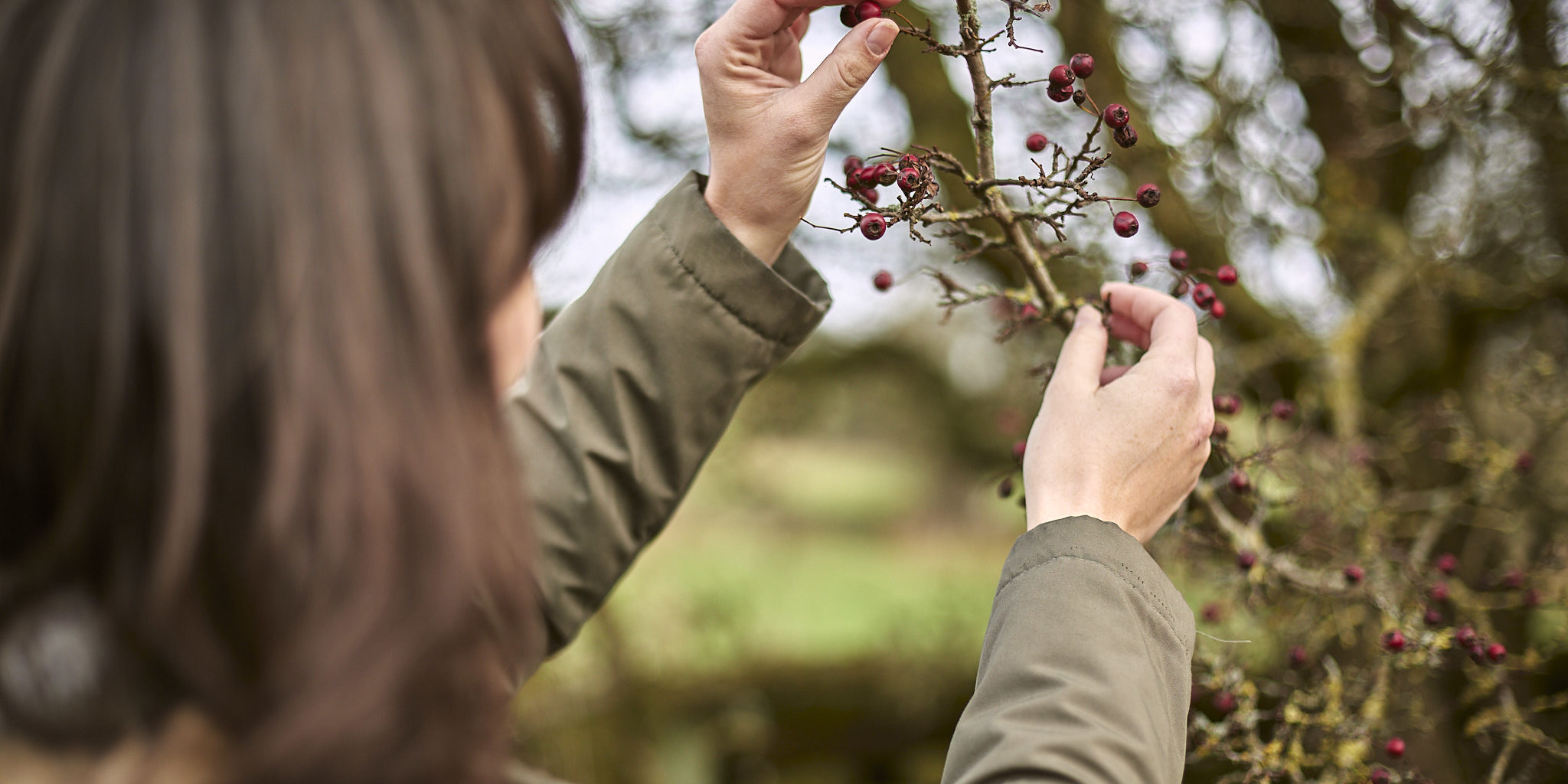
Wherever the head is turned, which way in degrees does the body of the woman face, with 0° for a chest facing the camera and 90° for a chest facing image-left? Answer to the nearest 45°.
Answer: approximately 225°

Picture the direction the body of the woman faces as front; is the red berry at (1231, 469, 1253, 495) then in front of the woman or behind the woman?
in front

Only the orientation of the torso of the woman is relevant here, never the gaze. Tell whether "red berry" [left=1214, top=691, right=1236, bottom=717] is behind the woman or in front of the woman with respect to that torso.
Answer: in front

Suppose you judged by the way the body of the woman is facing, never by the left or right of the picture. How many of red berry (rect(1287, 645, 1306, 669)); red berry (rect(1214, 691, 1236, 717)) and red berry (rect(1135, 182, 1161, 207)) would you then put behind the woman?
0

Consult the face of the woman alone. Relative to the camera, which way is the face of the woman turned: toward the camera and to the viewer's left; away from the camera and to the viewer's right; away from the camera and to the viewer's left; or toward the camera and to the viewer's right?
away from the camera and to the viewer's right

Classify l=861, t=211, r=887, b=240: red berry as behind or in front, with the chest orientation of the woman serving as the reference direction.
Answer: in front

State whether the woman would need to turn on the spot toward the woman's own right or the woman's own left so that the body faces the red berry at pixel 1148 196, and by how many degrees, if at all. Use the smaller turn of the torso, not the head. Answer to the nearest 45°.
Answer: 0° — they already face it

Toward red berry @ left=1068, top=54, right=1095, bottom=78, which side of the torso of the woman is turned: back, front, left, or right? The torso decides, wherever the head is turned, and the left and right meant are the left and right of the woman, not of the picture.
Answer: front
